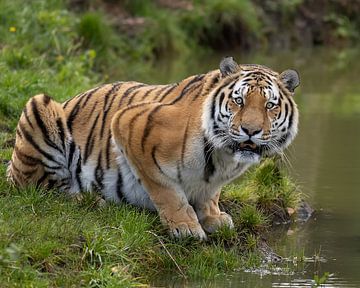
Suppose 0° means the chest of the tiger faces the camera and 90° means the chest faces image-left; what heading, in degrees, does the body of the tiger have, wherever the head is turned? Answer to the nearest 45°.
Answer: approximately 315°
